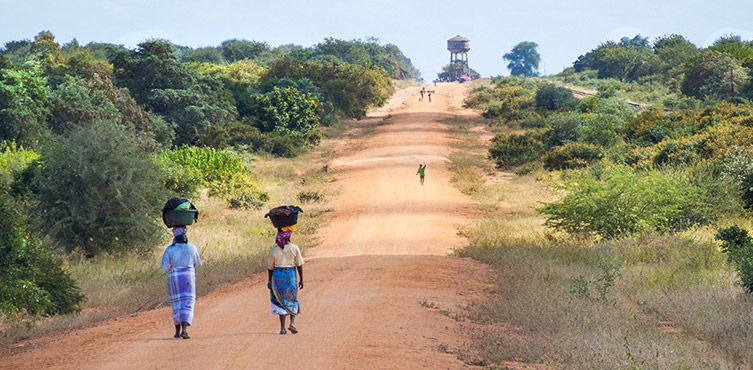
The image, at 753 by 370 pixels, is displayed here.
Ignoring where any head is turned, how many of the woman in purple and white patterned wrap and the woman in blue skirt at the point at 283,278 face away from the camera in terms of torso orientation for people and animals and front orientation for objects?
2

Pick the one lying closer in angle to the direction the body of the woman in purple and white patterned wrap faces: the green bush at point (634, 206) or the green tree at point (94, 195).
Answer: the green tree

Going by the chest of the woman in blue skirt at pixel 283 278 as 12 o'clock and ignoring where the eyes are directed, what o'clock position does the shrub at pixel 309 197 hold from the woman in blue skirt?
The shrub is roughly at 12 o'clock from the woman in blue skirt.

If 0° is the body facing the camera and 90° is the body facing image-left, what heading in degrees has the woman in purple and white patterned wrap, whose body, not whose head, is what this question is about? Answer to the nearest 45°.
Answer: approximately 180°

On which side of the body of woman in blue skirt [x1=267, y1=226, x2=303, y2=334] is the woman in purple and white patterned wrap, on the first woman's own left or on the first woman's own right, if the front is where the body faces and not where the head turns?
on the first woman's own left

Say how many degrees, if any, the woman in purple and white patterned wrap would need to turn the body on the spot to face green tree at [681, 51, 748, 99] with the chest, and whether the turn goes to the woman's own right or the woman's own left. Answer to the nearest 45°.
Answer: approximately 45° to the woman's own right

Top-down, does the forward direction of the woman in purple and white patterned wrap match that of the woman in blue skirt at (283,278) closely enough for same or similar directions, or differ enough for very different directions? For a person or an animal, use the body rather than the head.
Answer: same or similar directions

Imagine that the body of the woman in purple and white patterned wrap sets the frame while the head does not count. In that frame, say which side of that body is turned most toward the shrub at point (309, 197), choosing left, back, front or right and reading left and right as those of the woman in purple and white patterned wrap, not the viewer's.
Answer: front

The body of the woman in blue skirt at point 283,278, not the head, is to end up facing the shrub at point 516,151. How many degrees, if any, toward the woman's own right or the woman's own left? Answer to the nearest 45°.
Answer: approximately 45° to the woman's own right

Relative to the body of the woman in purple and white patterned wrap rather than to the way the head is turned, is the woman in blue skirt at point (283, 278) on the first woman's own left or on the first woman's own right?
on the first woman's own right

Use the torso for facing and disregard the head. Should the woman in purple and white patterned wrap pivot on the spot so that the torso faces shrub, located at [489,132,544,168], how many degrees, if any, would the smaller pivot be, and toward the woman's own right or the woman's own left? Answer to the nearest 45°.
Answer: approximately 45° to the woman's own right

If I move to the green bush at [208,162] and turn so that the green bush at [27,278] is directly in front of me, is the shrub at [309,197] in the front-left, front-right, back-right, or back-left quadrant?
front-left

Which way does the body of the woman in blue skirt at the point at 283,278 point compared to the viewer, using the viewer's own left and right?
facing away from the viewer

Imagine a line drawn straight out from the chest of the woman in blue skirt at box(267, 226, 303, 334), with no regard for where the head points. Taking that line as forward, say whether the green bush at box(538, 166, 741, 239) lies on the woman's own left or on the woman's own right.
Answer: on the woman's own right

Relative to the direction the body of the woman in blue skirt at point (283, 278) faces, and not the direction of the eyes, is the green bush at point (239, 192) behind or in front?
in front

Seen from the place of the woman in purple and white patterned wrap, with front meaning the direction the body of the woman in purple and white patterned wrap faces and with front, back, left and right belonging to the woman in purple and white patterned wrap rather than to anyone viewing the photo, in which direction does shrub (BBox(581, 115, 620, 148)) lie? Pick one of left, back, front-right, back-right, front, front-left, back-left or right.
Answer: front-right

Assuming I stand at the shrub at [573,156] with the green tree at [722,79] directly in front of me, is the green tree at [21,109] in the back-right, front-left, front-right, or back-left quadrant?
back-left

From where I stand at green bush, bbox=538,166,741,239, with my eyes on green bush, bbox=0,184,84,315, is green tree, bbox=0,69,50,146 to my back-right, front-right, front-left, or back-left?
front-right
